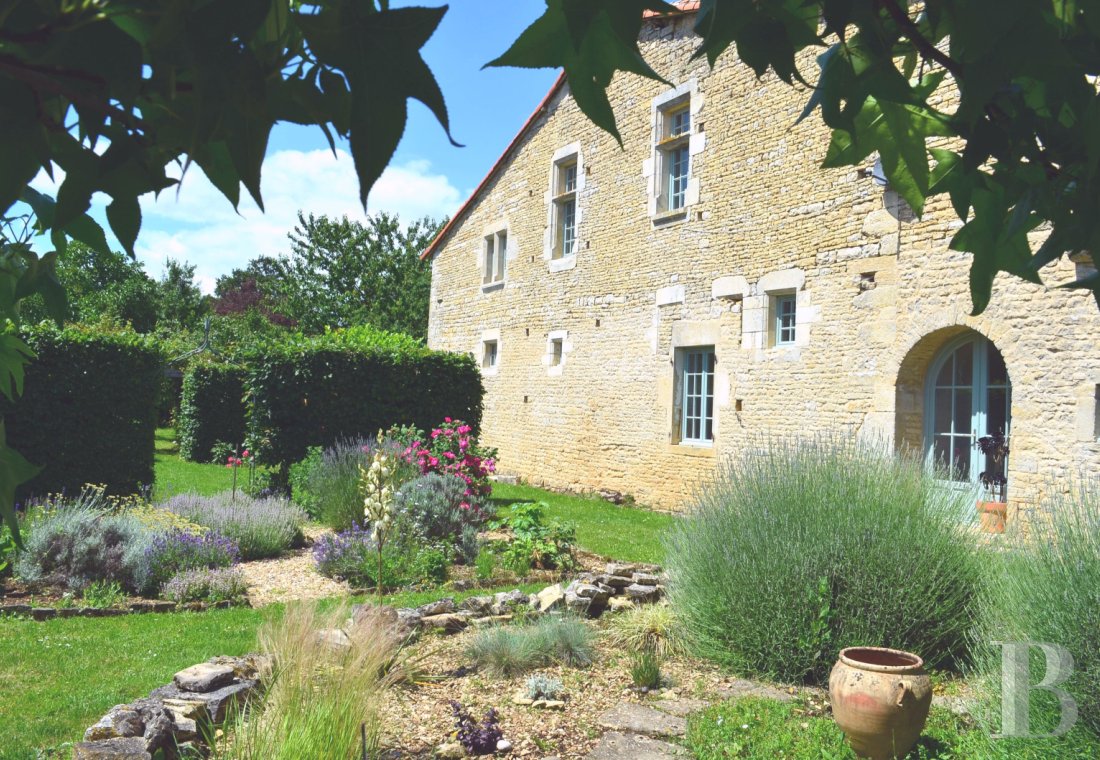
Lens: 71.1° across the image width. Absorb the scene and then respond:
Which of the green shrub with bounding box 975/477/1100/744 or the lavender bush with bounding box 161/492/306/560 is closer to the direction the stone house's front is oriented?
the lavender bush

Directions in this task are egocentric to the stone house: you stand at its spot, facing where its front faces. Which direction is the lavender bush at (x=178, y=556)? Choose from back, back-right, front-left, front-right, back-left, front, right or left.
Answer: front

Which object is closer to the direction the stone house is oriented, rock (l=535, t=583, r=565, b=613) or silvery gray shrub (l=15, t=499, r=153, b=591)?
the silvery gray shrub

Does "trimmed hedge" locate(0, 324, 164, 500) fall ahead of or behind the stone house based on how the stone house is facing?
ahead

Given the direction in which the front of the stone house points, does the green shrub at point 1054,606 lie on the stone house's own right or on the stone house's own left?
on the stone house's own left

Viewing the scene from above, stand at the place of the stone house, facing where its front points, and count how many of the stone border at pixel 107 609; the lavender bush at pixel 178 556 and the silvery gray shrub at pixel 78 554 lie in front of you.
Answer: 3

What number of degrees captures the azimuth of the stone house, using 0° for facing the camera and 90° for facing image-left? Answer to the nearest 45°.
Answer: approximately 45°

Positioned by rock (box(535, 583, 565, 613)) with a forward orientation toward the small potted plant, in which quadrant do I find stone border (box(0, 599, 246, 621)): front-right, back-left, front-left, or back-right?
back-left

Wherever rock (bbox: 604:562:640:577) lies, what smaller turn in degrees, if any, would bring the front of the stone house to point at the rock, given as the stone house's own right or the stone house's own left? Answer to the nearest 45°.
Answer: approximately 45° to the stone house's own left

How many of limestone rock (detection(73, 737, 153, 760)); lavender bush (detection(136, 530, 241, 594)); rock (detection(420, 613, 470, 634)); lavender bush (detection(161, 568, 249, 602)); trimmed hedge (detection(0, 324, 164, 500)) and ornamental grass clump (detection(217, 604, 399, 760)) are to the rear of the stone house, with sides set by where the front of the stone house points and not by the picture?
0

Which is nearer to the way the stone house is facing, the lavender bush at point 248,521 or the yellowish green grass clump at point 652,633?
the lavender bush

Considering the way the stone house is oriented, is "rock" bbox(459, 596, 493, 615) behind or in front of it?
in front

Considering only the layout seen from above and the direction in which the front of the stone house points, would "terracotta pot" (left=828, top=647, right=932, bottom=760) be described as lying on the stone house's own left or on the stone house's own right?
on the stone house's own left

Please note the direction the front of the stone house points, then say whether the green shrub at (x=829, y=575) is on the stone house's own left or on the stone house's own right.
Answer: on the stone house's own left

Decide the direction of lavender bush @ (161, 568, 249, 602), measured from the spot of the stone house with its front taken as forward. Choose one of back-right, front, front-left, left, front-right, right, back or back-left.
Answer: front

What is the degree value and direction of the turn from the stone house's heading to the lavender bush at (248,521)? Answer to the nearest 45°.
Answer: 0° — it already faces it

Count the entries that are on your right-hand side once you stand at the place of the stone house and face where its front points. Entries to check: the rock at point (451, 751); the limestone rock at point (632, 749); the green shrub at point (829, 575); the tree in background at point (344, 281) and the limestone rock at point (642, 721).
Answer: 1

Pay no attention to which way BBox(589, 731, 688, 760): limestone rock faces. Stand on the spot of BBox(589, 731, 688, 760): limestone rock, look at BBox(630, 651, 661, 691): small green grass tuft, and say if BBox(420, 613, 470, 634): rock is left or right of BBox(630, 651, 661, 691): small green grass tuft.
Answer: left

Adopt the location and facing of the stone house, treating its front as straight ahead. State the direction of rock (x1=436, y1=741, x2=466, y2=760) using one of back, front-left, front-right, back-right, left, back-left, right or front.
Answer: front-left

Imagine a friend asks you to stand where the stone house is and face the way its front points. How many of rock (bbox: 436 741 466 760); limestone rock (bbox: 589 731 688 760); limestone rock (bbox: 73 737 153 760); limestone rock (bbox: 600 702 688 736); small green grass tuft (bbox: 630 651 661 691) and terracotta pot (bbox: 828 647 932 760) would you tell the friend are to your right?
0
